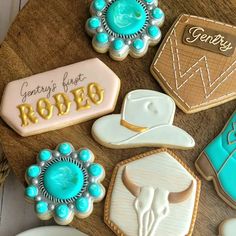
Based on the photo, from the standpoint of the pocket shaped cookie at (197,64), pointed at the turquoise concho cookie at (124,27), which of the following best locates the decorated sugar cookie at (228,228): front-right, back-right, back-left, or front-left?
back-left

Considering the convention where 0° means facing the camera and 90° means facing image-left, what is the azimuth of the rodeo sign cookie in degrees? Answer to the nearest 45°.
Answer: approximately 0°
